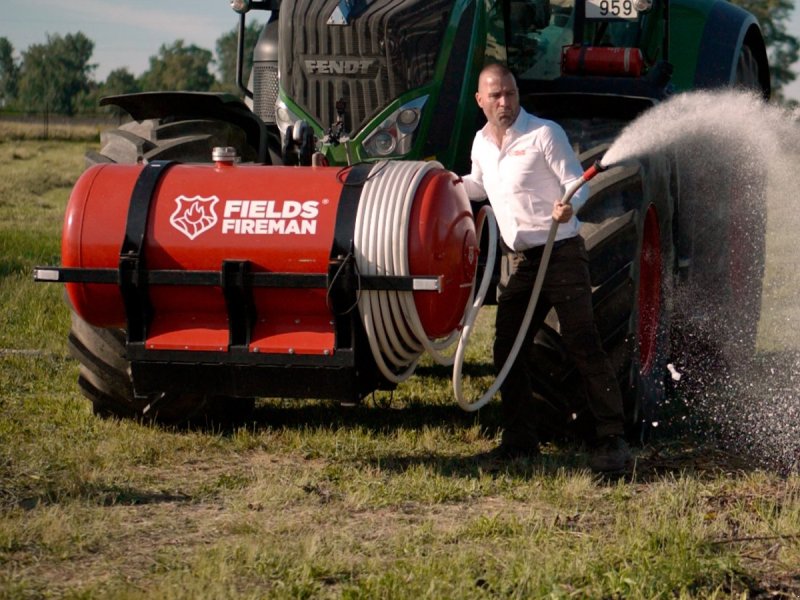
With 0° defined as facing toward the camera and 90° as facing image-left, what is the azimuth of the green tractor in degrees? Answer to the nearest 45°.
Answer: approximately 45°

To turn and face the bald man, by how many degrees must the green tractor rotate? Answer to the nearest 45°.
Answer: approximately 90° to its left
